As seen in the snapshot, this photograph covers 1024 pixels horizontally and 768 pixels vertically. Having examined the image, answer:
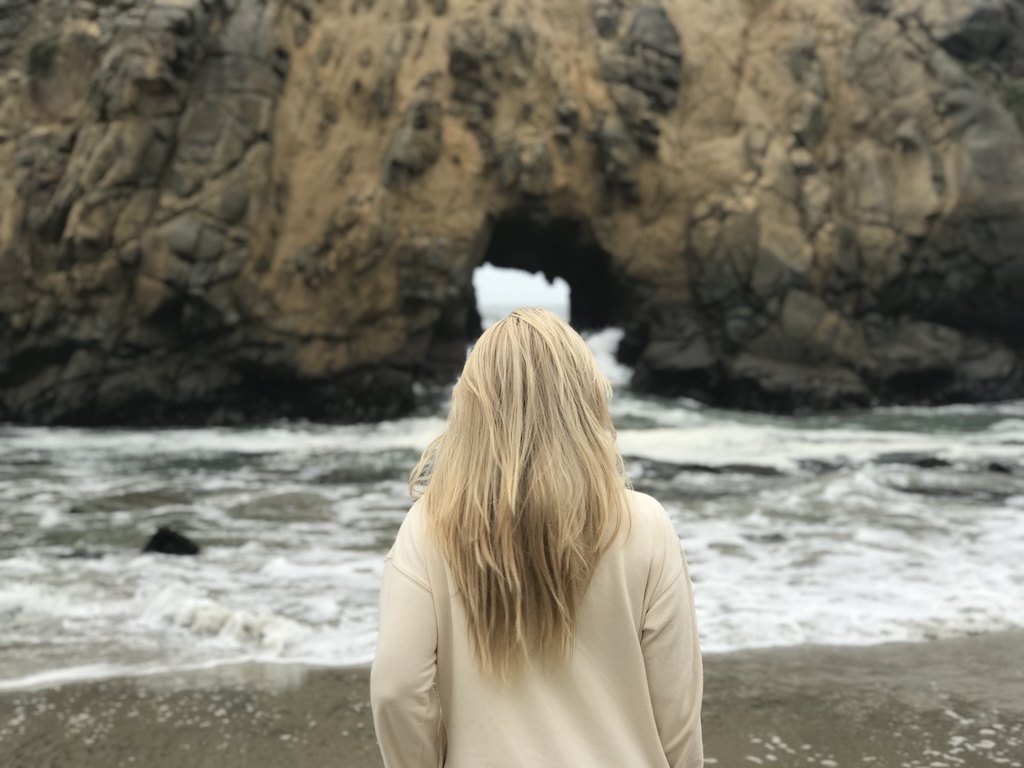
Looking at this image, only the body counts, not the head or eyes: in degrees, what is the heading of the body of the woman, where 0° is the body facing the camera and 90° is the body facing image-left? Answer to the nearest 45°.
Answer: approximately 180°

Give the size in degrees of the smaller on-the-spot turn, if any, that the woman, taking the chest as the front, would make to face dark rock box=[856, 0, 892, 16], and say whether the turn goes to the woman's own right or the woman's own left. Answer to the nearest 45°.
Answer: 0° — they already face it

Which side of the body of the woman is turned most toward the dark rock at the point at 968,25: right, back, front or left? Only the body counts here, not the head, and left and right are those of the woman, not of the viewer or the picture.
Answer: front

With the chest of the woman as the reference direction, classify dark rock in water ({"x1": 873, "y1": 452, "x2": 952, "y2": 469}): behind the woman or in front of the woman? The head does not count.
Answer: in front

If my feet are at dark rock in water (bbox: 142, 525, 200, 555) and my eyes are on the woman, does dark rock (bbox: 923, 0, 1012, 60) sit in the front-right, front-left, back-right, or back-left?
back-left

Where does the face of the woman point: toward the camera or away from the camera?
away from the camera
